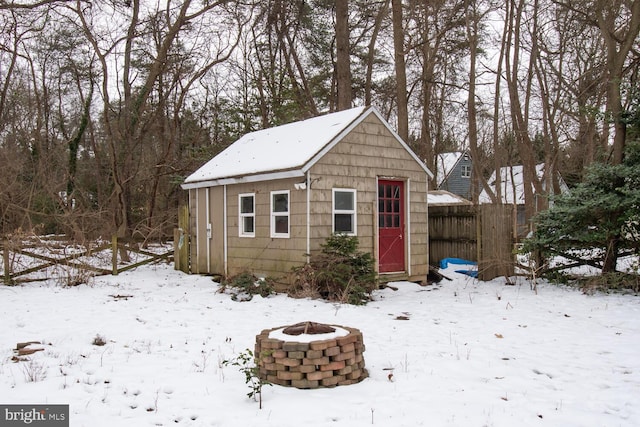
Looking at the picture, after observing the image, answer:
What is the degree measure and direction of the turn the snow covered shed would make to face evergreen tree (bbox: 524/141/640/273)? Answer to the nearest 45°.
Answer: approximately 45° to its left

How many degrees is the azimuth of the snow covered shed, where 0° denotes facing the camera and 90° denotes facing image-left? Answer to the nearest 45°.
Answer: approximately 315°

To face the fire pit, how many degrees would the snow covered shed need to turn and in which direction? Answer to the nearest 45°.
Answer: approximately 45° to its right

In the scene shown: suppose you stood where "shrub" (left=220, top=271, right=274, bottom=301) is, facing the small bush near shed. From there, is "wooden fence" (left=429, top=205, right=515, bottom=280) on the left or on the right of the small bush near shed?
left

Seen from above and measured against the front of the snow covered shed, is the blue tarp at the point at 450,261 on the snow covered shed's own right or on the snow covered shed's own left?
on the snow covered shed's own left
